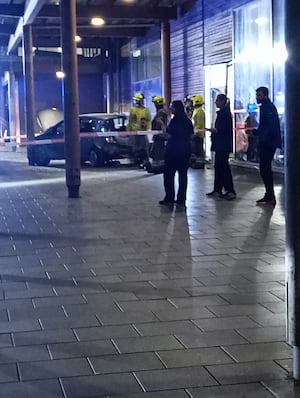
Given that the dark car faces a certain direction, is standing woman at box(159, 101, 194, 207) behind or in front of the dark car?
behind

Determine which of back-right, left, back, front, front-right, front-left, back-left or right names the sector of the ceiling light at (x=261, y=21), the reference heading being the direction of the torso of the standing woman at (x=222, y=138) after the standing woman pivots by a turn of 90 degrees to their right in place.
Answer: front

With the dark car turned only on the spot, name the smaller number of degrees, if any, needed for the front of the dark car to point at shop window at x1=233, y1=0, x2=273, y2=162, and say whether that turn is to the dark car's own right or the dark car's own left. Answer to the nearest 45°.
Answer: approximately 180°

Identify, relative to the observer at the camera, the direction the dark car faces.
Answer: facing away from the viewer and to the left of the viewer

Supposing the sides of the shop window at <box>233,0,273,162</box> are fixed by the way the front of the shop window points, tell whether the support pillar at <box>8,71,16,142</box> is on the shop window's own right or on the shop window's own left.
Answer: on the shop window's own right

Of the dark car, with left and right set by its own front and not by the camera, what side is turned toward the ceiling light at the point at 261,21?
back

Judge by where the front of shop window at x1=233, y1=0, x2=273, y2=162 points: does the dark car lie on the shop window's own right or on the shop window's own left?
on the shop window's own right

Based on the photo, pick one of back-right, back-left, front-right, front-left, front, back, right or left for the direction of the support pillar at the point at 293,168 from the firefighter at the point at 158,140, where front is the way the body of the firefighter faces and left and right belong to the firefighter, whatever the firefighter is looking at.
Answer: left

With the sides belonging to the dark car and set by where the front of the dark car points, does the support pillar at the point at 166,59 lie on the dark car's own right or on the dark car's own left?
on the dark car's own right

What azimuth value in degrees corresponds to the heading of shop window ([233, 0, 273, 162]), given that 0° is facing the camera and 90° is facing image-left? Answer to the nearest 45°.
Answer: approximately 45°

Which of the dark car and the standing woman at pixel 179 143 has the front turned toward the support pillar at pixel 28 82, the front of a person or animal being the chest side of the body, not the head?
the dark car
